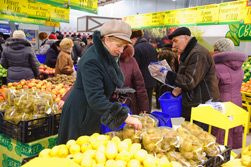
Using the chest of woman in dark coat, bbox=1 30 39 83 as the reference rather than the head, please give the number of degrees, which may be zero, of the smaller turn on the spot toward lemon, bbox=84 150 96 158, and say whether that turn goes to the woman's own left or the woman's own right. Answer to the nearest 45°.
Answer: approximately 180°

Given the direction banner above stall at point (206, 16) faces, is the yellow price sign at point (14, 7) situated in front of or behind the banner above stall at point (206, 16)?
in front

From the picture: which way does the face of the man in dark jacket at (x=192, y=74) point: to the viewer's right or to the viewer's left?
to the viewer's left

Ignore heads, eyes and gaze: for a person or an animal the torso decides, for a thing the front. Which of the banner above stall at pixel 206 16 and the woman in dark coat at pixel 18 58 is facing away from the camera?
the woman in dark coat

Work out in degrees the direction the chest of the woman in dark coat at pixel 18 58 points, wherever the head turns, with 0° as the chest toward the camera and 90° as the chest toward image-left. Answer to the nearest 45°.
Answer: approximately 180°

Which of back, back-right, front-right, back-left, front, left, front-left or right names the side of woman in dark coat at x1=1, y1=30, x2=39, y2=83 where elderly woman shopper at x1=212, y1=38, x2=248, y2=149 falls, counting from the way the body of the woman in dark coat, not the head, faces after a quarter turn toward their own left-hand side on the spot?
back-left

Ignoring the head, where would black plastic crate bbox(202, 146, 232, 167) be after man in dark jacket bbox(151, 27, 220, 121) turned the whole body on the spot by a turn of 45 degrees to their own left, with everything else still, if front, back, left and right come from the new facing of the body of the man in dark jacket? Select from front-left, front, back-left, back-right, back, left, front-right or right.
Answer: front-left

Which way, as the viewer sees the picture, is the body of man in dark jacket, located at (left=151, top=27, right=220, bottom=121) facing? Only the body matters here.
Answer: to the viewer's left

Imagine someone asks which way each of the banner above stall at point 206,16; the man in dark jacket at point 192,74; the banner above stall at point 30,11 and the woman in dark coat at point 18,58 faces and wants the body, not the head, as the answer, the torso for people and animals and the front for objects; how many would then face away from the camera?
1

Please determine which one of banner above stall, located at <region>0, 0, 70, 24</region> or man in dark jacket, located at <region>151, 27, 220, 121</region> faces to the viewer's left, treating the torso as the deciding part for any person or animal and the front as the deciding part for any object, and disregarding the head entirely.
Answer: the man in dark jacket

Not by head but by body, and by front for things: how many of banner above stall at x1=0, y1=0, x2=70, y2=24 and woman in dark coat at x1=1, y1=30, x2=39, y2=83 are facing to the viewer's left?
0

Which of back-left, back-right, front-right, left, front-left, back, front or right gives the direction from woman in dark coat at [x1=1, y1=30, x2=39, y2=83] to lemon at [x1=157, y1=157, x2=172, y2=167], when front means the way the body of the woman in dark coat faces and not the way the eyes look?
back

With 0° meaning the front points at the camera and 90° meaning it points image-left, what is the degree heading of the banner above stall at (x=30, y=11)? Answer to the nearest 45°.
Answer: approximately 315°

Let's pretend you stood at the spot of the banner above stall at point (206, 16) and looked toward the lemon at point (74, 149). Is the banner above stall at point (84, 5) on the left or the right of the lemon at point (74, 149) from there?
right

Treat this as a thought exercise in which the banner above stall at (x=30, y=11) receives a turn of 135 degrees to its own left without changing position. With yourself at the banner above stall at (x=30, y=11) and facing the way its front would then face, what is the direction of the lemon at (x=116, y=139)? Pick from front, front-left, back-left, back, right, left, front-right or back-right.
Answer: back

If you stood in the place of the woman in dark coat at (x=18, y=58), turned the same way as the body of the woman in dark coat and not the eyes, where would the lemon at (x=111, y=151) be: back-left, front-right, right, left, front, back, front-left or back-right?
back

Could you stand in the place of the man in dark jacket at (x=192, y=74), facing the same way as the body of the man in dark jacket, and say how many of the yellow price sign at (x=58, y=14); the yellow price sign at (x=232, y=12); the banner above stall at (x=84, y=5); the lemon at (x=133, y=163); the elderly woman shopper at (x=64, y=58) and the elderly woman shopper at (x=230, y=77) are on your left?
1

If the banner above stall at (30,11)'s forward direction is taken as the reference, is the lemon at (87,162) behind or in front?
in front
